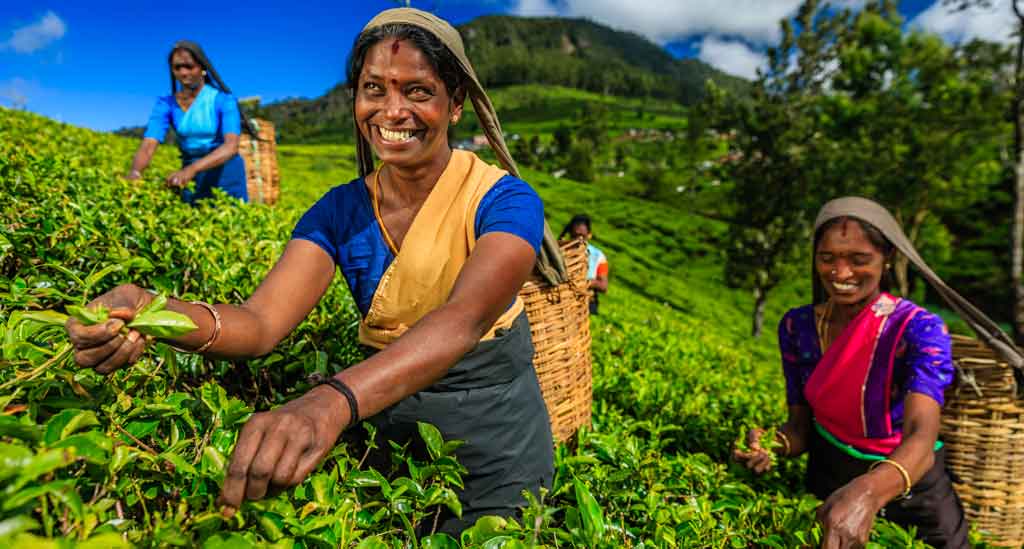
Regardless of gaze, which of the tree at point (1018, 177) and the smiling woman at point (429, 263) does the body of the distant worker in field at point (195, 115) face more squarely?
the smiling woman

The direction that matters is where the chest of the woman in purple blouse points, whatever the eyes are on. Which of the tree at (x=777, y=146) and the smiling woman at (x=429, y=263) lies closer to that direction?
the smiling woman

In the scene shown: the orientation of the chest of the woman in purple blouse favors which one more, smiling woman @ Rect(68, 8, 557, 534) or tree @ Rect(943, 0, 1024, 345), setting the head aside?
the smiling woman

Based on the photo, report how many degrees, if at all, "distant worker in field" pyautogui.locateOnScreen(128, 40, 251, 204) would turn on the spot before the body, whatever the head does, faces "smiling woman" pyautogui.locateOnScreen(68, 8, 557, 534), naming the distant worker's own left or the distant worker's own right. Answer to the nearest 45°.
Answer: approximately 45° to the distant worker's own left

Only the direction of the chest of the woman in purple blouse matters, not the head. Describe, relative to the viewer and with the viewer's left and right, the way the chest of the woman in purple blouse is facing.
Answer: facing the viewer and to the left of the viewer

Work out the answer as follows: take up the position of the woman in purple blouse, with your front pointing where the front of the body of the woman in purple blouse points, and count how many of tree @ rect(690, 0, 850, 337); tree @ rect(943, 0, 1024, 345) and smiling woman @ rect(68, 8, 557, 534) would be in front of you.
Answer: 1

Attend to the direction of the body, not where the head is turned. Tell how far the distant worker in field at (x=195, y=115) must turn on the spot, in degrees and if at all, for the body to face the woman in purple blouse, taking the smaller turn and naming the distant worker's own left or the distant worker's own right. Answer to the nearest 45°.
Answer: approximately 90° to the distant worker's own left

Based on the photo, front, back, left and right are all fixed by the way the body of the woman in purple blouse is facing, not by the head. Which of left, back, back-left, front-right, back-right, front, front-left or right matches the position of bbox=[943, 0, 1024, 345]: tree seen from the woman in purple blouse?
back-right

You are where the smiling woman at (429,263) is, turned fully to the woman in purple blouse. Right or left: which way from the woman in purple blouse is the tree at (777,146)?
left

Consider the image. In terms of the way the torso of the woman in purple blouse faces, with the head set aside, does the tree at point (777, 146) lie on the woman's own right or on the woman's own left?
on the woman's own right
